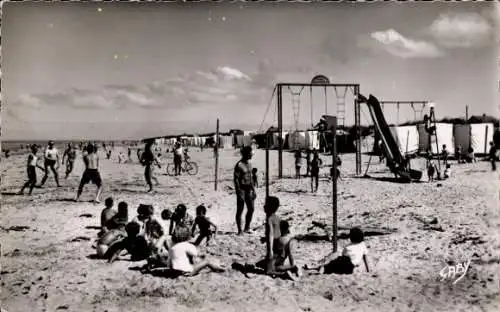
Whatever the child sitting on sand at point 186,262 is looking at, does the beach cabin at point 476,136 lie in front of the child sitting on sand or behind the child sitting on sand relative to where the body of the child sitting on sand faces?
in front

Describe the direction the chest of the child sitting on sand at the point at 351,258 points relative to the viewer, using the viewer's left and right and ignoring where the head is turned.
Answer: facing away from the viewer and to the left of the viewer

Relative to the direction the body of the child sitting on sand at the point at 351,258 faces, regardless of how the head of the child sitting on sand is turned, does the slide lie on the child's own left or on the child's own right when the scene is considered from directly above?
on the child's own right

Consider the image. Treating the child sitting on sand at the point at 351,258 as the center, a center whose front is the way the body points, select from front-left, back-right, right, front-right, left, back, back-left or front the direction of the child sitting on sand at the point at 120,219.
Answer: front-left

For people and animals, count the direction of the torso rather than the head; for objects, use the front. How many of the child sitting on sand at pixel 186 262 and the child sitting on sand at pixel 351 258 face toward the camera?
0

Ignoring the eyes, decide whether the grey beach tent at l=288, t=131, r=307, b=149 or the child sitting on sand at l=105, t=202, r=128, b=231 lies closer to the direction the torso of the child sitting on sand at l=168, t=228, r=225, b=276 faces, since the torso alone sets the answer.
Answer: the grey beach tent

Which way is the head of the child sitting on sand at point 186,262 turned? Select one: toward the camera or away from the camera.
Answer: away from the camera

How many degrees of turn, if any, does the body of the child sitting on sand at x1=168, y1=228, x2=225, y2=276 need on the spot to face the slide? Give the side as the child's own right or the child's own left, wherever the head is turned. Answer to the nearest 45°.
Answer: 0° — they already face it

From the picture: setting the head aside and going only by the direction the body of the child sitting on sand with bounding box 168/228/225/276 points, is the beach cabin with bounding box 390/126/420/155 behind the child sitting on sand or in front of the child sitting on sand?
in front

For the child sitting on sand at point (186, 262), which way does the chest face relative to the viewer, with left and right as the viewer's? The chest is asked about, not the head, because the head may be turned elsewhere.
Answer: facing away from the viewer and to the right of the viewer

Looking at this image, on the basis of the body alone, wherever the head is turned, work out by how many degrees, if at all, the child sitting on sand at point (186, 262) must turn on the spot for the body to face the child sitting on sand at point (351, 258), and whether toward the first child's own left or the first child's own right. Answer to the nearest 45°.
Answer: approximately 45° to the first child's own right

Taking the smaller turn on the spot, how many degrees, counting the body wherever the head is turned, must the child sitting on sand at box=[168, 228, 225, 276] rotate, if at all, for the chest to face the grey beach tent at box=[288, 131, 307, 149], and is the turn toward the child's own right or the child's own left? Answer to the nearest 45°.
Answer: approximately 45° to the child's own left
